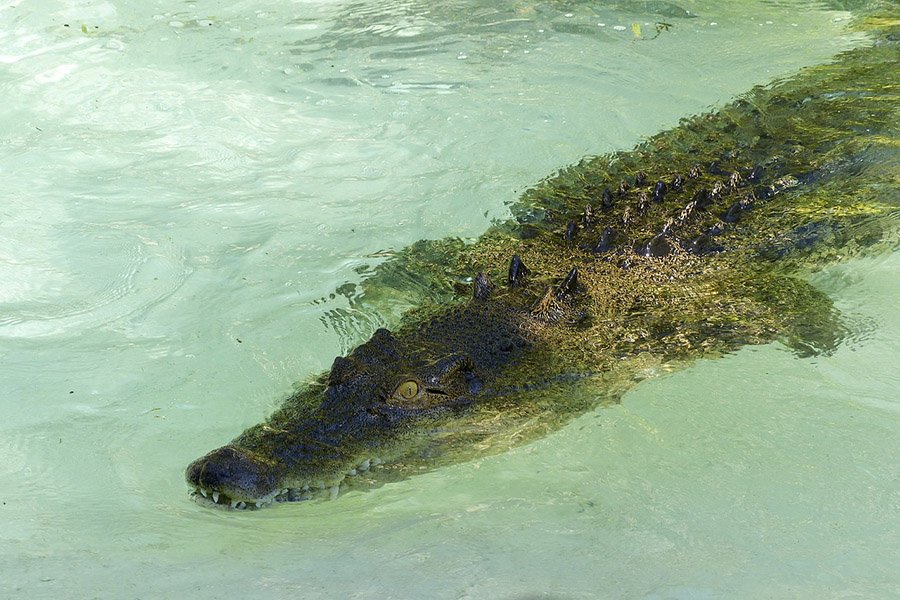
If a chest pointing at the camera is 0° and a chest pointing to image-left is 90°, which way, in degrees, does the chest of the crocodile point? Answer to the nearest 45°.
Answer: approximately 45°
